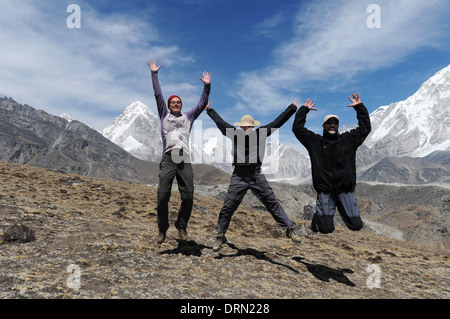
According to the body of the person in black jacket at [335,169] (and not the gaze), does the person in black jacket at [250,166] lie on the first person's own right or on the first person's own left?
on the first person's own right

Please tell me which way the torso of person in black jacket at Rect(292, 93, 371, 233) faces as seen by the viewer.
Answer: toward the camera

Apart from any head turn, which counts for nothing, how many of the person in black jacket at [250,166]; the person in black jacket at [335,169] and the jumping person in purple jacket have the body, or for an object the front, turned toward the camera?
3

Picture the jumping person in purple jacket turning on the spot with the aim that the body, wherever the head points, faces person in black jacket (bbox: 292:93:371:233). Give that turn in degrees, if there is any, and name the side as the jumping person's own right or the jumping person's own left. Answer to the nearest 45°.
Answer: approximately 90° to the jumping person's own left

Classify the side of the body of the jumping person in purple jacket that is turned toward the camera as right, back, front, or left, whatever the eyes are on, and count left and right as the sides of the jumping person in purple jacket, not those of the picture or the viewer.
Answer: front

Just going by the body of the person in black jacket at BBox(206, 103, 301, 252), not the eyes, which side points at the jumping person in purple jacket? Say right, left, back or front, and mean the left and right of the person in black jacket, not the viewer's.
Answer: right
